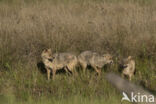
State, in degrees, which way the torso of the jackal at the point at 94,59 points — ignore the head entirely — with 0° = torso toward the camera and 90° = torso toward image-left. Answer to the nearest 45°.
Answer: approximately 270°

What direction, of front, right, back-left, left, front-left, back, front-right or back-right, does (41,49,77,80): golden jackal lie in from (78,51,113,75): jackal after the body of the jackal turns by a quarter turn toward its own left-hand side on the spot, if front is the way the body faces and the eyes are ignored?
left

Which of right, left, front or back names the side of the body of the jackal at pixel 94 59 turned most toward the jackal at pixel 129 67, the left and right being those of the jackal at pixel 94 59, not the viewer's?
front
